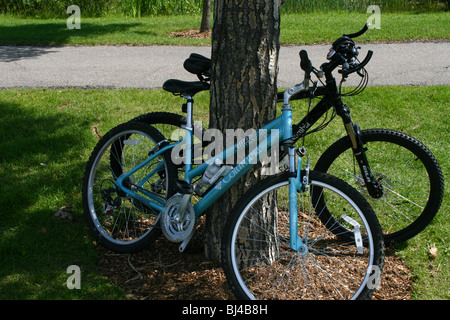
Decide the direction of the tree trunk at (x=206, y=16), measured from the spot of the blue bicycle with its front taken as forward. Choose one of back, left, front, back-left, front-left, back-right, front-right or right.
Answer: back-left

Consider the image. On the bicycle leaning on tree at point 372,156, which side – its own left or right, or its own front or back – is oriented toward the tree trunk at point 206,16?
left

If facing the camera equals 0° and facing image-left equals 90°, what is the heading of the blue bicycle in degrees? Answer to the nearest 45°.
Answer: approximately 315°

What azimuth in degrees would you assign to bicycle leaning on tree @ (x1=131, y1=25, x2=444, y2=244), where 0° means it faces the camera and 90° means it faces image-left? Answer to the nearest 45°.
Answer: approximately 270°
